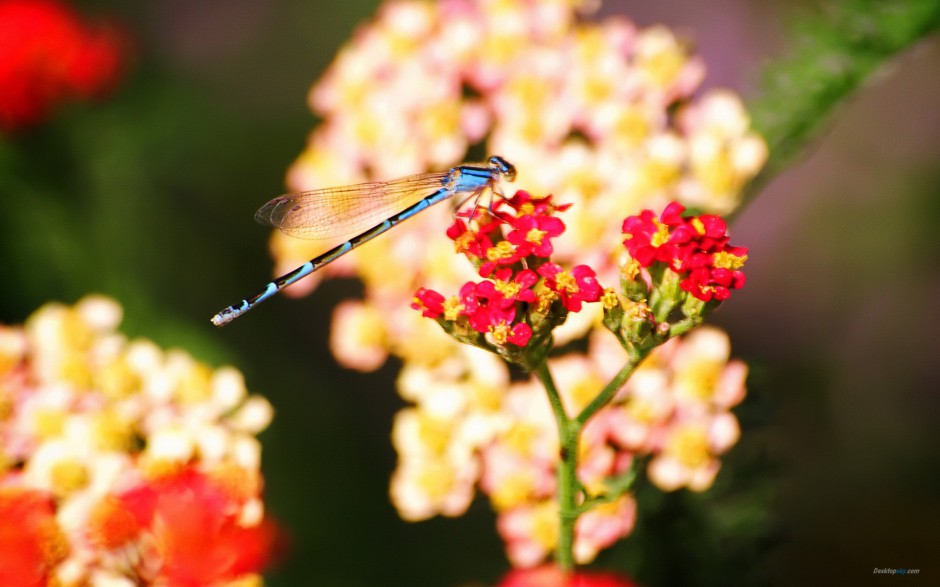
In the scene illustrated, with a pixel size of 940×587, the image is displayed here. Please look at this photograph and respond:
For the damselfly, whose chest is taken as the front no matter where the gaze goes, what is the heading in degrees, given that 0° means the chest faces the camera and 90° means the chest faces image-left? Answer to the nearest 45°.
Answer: approximately 270°
